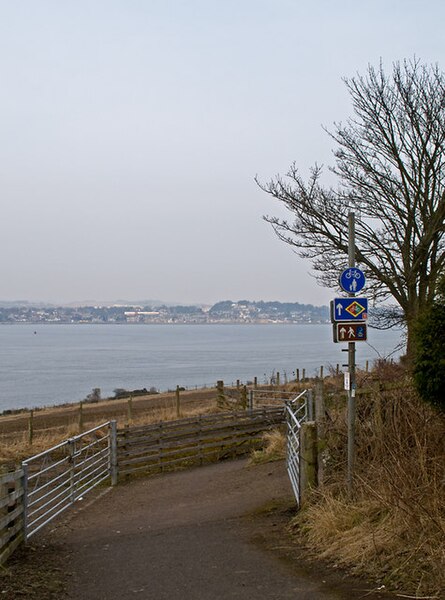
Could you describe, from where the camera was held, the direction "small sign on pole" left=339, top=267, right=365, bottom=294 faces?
facing the viewer

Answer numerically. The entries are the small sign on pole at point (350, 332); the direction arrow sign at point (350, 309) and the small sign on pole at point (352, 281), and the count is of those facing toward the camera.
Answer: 3

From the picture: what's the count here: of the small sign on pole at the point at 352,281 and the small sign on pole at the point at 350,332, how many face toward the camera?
2

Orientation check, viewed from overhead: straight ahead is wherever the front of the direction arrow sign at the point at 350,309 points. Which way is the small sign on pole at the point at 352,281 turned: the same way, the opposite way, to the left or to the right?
the same way

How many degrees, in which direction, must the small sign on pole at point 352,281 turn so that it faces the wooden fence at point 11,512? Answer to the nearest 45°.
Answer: approximately 90° to its right

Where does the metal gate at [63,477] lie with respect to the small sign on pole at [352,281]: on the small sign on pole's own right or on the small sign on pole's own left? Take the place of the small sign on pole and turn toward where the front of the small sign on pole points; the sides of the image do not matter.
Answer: on the small sign on pole's own right

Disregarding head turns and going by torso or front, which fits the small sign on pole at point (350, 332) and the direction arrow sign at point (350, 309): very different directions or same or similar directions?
same or similar directions

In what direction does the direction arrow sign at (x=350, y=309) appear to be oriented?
toward the camera
